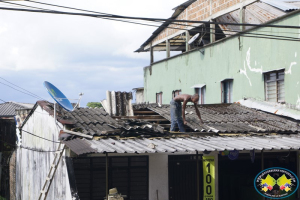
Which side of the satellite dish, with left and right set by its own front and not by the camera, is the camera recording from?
right

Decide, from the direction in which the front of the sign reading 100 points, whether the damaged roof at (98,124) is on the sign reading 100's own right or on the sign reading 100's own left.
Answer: on the sign reading 100's own right

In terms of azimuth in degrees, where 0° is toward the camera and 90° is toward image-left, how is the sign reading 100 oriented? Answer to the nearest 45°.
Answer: approximately 0°

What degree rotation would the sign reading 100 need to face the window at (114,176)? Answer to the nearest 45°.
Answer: approximately 90° to its right

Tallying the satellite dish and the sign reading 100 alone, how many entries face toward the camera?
1

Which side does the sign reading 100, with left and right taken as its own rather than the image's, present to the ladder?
right

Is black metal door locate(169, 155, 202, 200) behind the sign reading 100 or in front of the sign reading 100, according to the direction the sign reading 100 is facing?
behind
